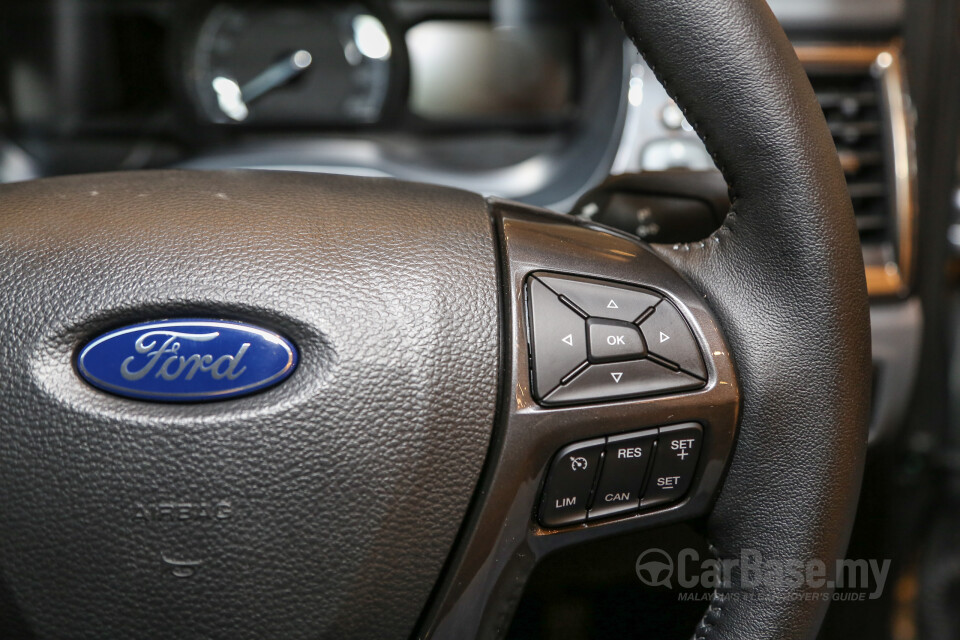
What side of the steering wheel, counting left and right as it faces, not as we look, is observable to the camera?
front

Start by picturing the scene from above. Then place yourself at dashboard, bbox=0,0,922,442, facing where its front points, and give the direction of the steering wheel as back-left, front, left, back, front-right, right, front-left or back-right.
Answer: front

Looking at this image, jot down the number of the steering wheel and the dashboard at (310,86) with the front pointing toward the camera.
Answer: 2

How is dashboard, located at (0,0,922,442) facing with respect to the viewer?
toward the camera

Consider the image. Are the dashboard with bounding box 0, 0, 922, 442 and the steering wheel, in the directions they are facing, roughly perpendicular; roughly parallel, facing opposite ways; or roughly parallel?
roughly parallel

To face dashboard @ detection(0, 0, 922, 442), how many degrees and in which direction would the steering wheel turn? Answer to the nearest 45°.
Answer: approximately 180°
